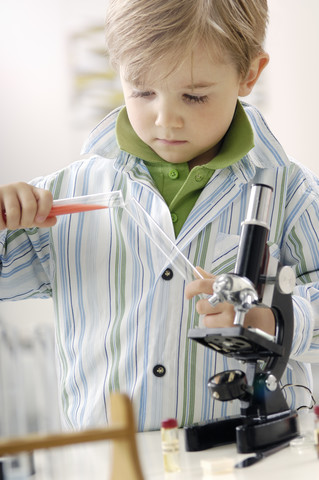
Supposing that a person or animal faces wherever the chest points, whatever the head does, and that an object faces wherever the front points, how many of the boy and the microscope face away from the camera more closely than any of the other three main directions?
0

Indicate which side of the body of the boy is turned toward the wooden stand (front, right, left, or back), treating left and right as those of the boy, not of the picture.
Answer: front

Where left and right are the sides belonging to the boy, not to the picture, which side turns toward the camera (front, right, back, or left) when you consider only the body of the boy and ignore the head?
front
